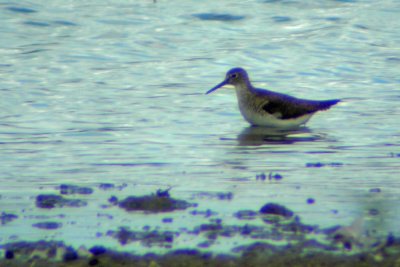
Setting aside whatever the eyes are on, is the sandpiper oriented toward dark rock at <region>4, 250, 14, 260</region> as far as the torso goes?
no

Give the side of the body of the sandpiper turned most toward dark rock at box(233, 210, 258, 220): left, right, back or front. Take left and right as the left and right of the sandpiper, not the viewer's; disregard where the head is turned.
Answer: left

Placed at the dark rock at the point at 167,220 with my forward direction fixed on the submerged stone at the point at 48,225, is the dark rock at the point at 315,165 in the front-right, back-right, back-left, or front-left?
back-right

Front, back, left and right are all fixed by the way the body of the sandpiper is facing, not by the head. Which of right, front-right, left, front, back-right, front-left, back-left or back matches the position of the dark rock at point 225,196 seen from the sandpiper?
left

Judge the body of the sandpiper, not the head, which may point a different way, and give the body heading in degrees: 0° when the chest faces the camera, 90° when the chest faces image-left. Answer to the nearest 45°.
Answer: approximately 90°

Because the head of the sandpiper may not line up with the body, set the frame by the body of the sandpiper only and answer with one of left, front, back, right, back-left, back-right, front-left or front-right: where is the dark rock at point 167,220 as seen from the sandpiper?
left

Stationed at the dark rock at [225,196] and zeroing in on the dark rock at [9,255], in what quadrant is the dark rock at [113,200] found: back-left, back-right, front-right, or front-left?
front-right

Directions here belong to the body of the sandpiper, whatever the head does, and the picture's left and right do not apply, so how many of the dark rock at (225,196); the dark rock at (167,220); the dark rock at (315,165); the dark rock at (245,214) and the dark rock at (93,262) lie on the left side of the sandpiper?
5

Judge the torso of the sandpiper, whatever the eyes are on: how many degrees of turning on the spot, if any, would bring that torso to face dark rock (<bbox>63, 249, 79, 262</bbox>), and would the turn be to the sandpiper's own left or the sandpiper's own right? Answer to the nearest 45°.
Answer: approximately 90° to the sandpiper's own left

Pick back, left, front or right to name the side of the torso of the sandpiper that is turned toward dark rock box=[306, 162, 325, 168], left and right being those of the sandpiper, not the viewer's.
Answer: left

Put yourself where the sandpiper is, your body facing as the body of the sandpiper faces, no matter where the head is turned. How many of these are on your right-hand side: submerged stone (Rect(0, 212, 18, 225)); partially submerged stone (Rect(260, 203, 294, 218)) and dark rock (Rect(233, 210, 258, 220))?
0

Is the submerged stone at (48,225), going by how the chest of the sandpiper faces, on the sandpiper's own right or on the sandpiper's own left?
on the sandpiper's own left

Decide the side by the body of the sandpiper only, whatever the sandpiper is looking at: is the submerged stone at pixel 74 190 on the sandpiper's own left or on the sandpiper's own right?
on the sandpiper's own left

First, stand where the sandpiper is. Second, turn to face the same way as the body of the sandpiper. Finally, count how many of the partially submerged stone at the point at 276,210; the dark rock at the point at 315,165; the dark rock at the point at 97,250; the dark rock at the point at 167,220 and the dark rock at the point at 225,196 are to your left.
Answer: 5

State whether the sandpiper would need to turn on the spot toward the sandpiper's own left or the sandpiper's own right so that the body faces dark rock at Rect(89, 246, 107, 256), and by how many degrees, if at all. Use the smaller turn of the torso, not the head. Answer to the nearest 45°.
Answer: approximately 90° to the sandpiper's own left

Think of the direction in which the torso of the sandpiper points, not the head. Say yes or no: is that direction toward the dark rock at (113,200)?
no

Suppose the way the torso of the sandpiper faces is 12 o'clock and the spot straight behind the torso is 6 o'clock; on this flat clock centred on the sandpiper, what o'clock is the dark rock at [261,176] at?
The dark rock is roughly at 9 o'clock from the sandpiper.

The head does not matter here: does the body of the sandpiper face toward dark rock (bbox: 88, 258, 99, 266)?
no
